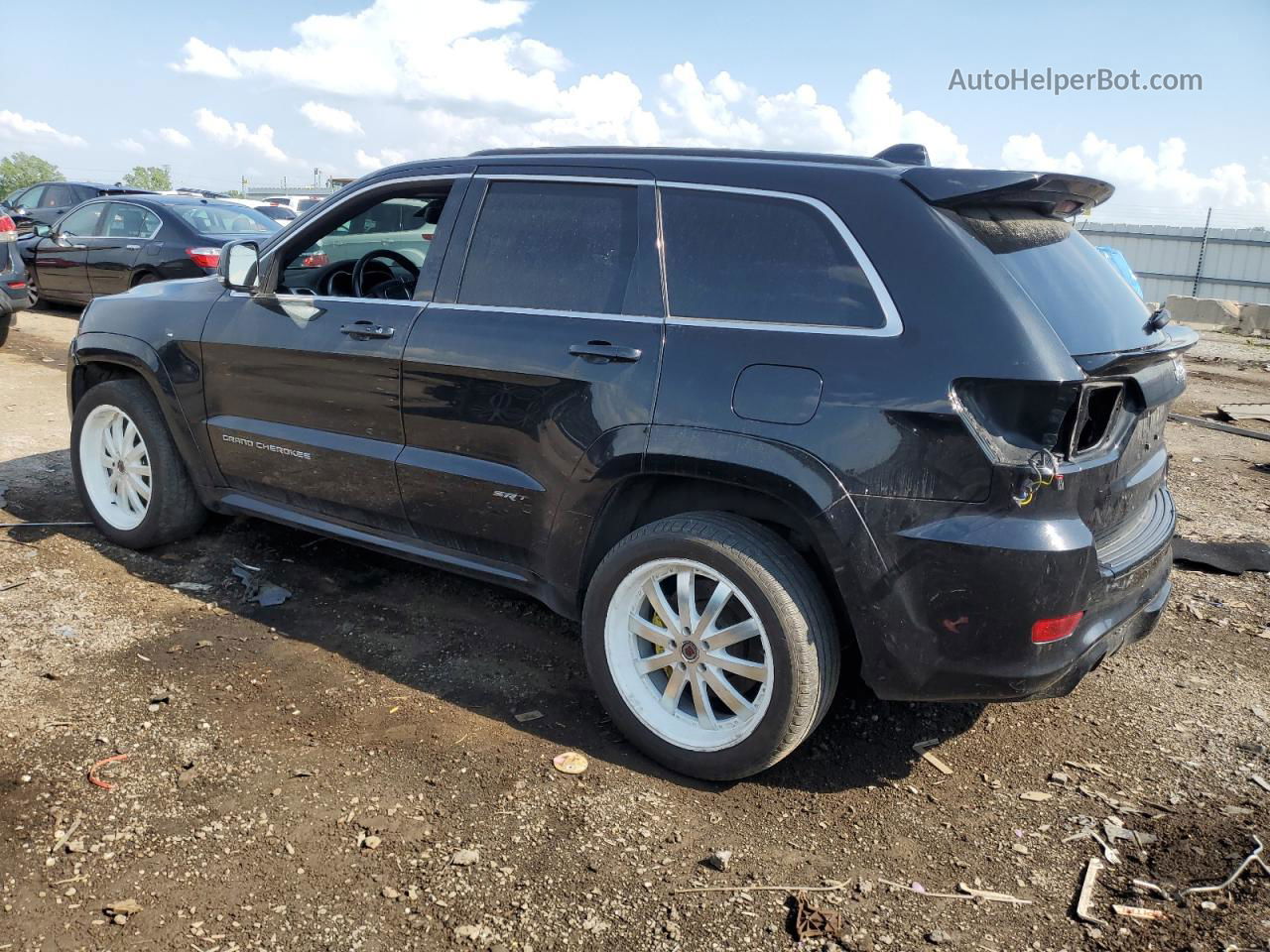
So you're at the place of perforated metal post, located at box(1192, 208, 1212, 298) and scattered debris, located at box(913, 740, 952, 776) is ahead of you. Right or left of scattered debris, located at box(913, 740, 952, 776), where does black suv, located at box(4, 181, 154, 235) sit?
right

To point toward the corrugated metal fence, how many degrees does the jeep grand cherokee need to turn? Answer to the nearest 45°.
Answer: approximately 90° to its right

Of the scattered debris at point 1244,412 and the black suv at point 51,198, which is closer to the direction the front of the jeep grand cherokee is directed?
the black suv

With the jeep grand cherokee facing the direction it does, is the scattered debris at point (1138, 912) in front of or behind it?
behind

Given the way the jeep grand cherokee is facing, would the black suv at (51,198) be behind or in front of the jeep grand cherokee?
in front

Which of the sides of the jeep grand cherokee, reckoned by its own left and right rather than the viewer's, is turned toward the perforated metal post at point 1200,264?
right

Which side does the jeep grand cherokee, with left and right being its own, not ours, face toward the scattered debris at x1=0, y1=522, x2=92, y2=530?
front

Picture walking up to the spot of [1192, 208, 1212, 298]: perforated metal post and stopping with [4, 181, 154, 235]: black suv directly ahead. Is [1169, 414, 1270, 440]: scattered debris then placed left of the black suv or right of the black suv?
left

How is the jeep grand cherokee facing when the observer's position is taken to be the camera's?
facing away from the viewer and to the left of the viewer

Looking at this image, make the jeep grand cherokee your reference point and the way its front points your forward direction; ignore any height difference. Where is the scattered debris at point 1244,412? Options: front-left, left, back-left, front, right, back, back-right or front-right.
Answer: right

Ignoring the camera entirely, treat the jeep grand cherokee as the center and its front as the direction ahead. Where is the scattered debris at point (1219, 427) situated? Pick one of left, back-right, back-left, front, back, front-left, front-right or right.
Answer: right
